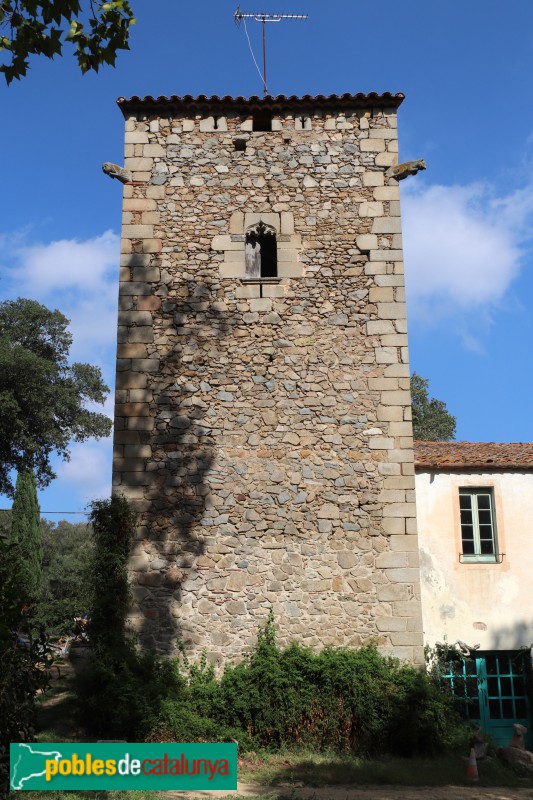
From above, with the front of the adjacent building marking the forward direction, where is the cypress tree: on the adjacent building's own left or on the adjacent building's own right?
on the adjacent building's own right

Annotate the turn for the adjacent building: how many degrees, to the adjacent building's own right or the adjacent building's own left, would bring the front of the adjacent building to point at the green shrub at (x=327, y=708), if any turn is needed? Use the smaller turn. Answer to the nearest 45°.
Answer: approximately 45° to the adjacent building's own right

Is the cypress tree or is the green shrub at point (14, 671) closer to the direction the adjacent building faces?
the green shrub

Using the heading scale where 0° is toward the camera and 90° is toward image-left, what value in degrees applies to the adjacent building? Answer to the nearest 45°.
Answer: approximately 0°

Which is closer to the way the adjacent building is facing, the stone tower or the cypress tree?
the stone tower

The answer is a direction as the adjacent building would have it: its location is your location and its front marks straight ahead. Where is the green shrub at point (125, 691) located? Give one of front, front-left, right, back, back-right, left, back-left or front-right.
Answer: front-right
